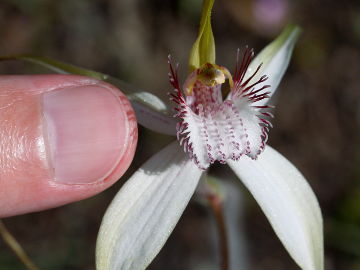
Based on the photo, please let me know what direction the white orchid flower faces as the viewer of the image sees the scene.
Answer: facing the viewer
